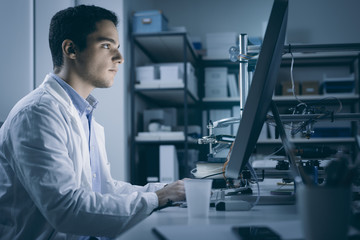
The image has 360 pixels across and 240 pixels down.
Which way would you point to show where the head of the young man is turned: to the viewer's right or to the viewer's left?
to the viewer's right

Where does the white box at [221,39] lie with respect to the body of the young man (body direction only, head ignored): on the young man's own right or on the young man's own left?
on the young man's own left

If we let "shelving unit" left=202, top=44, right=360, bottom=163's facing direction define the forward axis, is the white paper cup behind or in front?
in front

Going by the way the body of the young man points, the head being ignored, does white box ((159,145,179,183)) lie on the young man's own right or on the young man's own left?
on the young man's own left

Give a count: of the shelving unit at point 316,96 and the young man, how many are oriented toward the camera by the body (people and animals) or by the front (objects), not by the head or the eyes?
1

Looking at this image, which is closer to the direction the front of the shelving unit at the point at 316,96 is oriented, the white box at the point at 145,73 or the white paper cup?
the white paper cup

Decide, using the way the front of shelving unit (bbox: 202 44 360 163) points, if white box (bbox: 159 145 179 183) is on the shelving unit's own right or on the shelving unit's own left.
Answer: on the shelving unit's own right

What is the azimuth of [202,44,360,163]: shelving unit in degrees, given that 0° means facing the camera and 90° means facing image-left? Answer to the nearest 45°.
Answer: approximately 0°

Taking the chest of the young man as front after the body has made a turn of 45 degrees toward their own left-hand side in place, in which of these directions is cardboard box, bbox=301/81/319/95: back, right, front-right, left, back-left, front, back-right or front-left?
front

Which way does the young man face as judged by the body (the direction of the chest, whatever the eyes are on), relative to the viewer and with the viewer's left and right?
facing to the right of the viewer

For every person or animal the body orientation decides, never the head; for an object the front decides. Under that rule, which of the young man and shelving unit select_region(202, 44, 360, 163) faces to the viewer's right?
the young man
